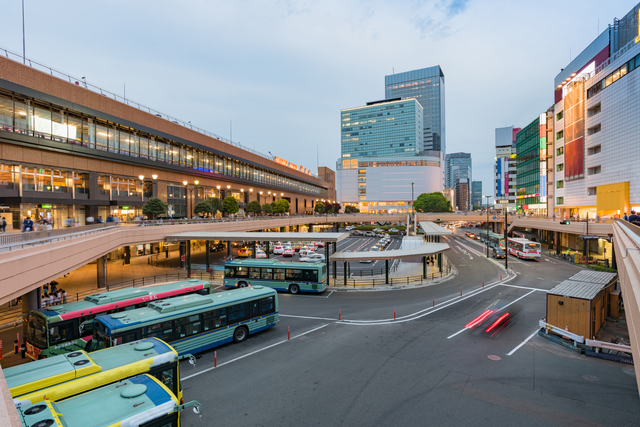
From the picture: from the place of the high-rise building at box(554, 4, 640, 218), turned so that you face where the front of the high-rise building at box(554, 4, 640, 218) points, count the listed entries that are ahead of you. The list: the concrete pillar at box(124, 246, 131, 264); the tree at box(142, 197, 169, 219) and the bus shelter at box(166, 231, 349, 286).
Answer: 3

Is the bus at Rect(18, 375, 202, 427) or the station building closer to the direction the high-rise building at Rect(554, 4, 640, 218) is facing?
the station building

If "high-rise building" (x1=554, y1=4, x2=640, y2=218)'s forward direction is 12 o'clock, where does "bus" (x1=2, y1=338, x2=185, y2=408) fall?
The bus is roughly at 11 o'clock from the high-rise building.

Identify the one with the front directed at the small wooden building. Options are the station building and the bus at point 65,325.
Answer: the station building

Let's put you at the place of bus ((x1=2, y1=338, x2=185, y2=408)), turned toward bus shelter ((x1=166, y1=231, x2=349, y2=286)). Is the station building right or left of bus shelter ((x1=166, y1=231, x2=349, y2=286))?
left

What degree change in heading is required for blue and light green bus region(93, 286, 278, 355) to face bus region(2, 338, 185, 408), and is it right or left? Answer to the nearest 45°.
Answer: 0° — it already faces it

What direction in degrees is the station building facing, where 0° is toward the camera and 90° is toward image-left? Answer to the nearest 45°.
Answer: approximately 315°

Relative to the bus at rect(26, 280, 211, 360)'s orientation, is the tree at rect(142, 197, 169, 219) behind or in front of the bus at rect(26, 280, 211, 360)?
behind

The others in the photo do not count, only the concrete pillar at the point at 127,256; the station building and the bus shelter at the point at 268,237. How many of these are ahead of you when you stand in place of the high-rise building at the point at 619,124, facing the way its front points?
3

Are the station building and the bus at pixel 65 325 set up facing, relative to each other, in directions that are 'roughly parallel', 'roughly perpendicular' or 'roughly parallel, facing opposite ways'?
roughly perpendicular
